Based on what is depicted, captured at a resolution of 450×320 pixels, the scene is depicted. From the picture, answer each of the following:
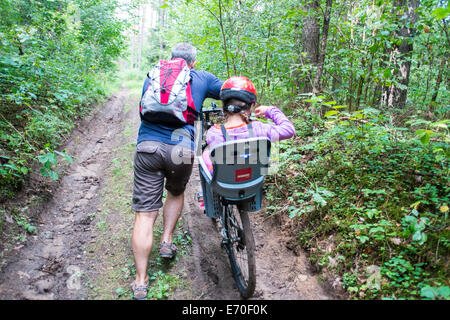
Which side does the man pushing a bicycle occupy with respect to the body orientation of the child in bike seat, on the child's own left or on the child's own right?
on the child's own left

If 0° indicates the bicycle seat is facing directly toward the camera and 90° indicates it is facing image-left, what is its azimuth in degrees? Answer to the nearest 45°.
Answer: approximately 180°

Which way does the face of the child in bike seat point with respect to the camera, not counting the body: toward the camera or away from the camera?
away from the camera

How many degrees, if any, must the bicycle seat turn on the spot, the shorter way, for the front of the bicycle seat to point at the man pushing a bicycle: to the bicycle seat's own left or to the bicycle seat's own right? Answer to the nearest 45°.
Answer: approximately 45° to the bicycle seat's own left

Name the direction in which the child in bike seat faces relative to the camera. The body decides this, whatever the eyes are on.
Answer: away from the camera

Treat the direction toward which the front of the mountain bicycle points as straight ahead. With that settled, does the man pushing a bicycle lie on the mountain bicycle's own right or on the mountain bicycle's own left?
on the mountain bicycle's own left

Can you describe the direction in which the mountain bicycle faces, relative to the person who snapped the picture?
facing away from the viewer
